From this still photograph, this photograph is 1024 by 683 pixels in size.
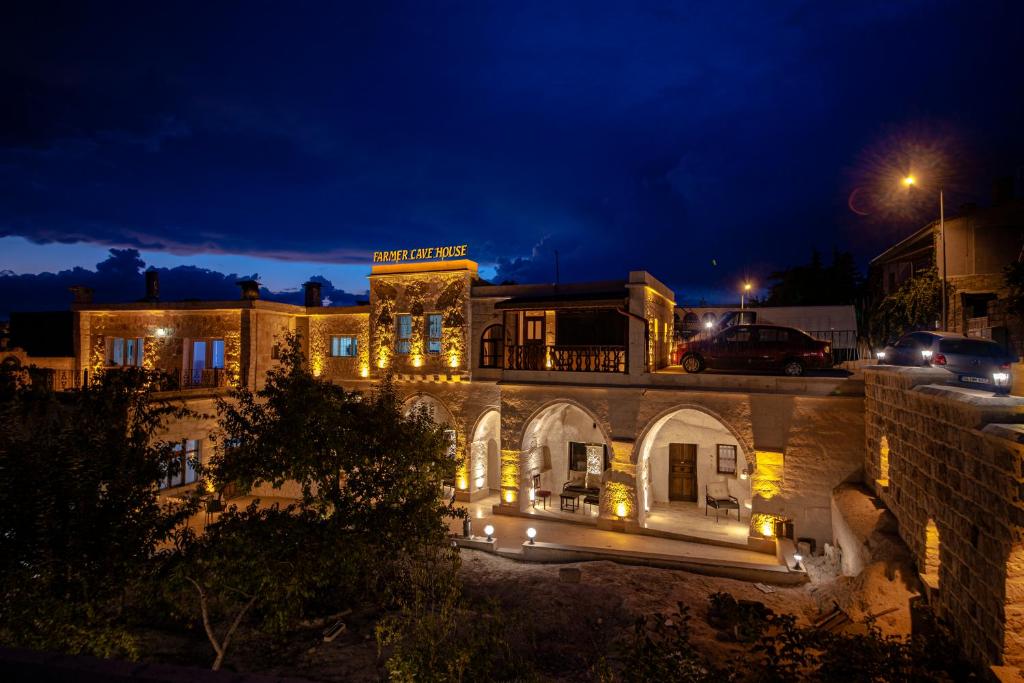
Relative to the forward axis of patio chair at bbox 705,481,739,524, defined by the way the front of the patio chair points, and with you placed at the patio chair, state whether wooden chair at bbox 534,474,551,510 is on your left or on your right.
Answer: on your right

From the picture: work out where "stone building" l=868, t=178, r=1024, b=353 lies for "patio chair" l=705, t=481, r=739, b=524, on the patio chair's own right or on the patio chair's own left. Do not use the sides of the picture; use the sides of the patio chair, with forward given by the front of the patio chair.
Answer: on the patio chair's own left

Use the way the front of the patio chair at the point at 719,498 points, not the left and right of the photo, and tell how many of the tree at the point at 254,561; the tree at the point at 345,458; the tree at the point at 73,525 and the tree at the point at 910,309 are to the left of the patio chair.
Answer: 1

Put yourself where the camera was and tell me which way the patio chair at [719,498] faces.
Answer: facing the viewer and to the right of the viewer

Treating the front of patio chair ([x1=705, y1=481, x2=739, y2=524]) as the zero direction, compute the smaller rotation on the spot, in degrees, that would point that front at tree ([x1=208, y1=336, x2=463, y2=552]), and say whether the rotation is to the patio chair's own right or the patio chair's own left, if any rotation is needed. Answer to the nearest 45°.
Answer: approximately 90° to the patio chair's own right
